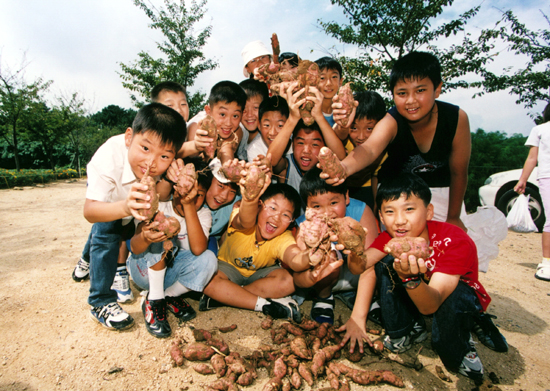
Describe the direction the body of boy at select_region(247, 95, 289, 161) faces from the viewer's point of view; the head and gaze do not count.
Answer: toward the camera

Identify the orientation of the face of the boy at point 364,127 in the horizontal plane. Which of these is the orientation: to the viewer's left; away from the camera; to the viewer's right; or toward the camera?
toward the camera

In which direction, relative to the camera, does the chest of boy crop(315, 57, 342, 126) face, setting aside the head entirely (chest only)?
toward the camera

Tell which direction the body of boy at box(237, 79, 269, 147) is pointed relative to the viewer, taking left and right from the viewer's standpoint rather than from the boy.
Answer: facing the viewer

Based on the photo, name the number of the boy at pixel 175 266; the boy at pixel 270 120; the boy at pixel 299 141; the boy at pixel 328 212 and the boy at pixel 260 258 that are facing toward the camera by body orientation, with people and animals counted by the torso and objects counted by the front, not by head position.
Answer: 5

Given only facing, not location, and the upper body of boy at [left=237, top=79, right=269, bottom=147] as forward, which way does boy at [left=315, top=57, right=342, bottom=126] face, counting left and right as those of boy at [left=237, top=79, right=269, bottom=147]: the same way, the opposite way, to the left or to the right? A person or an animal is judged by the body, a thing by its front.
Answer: the same way

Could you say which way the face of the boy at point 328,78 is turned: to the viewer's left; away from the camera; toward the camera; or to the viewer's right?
toward the camera

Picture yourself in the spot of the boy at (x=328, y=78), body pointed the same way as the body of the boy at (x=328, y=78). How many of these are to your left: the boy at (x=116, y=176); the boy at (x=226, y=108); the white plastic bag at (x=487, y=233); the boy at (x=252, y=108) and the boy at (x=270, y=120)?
1

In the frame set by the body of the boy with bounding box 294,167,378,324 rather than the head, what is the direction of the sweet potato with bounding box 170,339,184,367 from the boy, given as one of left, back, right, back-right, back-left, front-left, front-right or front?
front-right

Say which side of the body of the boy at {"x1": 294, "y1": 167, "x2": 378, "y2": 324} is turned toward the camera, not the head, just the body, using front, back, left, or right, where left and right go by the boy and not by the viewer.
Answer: front

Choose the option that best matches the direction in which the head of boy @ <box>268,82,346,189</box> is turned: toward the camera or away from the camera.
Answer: toward the camera

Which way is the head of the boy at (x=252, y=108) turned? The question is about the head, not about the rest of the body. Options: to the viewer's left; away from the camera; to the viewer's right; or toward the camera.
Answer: toward the camera

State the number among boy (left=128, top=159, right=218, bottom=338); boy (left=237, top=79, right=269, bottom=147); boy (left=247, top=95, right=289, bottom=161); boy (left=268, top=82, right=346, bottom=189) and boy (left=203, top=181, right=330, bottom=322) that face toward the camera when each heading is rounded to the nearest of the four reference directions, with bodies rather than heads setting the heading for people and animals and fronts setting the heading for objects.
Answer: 5

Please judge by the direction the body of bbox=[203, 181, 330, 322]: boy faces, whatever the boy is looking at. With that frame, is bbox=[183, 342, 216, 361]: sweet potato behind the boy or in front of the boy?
in front
